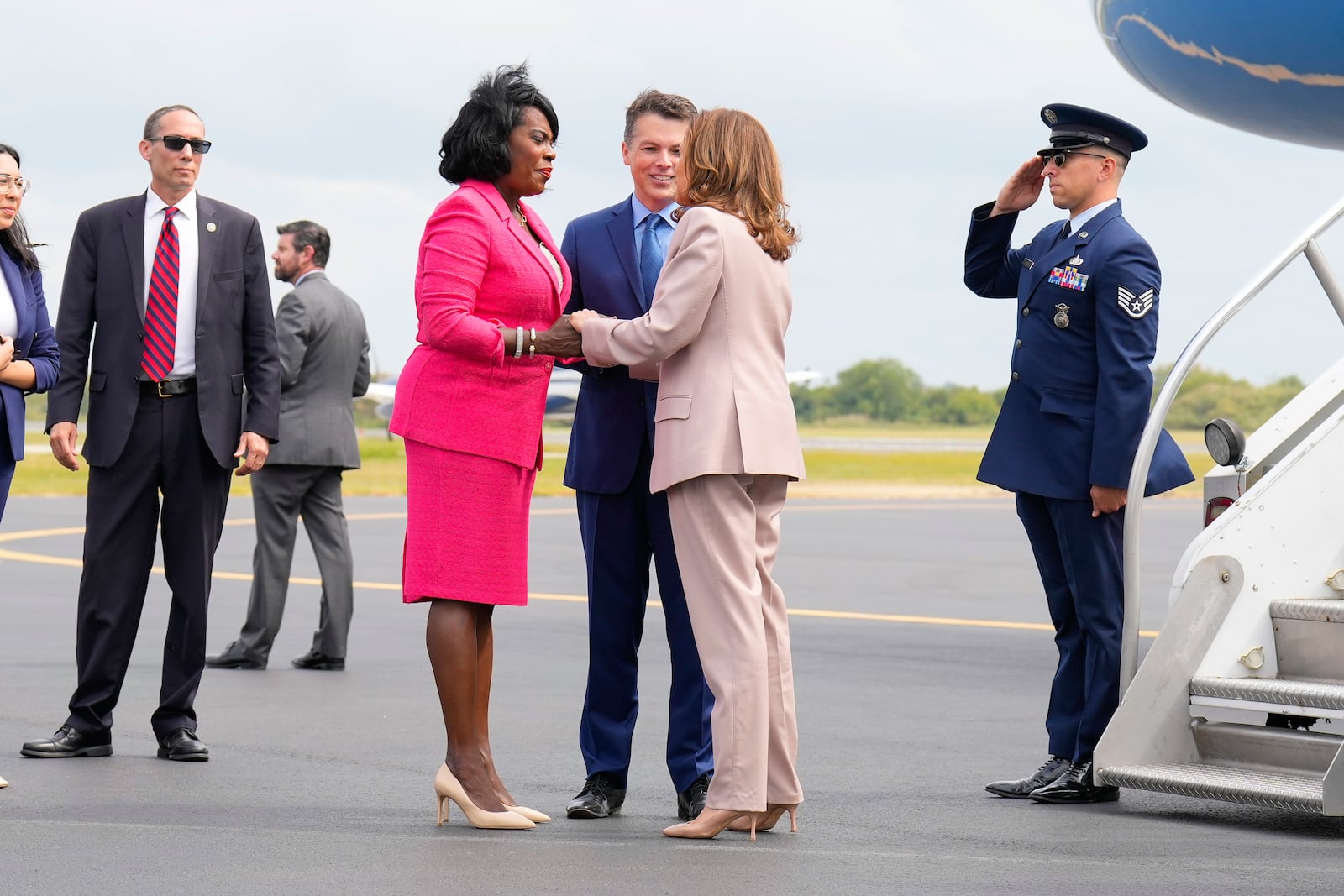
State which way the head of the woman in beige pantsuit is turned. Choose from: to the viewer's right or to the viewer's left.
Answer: to the viewer's left

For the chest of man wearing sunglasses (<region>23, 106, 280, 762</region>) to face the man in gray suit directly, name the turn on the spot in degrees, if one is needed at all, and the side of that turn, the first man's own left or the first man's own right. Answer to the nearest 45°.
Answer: approximately 180°

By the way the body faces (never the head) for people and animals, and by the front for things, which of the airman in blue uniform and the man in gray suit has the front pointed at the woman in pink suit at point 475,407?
the airman in blue uniform

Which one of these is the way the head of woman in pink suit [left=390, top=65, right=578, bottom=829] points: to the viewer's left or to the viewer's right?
to the viewer's right

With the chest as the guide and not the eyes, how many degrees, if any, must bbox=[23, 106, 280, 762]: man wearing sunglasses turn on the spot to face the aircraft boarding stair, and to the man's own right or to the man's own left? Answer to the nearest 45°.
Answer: approximately 45° to the man's own left

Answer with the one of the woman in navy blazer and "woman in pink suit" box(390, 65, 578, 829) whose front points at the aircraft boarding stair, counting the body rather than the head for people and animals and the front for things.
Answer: the woman in pink suit

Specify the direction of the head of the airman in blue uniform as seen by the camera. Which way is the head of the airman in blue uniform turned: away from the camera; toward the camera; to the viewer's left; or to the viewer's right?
to the viewer's left

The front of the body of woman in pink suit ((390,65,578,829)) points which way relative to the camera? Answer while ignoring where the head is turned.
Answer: to the viewer's right

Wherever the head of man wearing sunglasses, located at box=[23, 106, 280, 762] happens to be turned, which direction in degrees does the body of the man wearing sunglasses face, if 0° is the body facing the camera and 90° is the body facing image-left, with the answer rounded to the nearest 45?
approximately 0°

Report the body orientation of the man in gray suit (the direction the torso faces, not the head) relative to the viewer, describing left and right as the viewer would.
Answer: facing away from the viewer and to the left of the viewer
